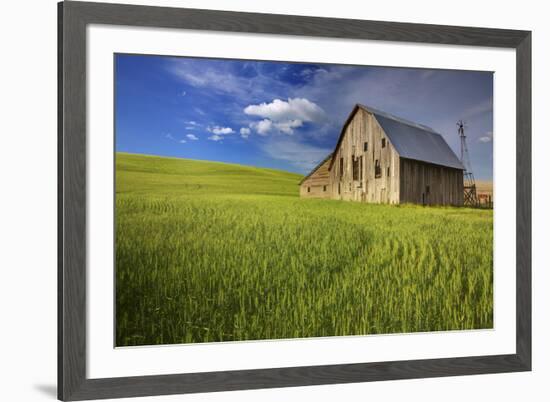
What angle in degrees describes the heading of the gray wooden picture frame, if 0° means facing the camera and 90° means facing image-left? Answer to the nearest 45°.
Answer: approximately 315°
